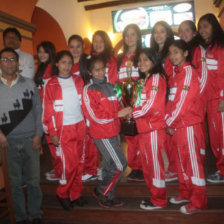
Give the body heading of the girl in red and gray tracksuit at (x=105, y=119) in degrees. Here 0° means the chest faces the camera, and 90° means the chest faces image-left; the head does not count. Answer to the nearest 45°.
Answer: approximately 315°

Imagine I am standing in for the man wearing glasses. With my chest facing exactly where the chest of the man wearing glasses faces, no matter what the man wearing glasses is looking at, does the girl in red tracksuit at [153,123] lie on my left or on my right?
on my left

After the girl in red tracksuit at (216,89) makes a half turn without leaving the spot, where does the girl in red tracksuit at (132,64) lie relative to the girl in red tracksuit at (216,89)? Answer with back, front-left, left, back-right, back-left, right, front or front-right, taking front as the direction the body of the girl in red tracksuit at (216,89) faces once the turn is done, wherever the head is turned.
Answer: back-left

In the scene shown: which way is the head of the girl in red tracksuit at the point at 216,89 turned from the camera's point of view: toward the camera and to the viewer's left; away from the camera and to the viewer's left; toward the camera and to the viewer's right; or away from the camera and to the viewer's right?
toward the camera and to the viewer's left

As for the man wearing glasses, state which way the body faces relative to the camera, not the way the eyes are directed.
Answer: toward the camera

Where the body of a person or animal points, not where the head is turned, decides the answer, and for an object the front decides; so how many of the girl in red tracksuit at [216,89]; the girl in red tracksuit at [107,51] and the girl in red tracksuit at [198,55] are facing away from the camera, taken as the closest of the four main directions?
0

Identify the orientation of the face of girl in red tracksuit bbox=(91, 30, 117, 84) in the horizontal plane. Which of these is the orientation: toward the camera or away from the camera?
toward the camera

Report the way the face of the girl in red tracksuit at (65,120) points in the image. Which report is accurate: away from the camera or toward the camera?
toward the camera

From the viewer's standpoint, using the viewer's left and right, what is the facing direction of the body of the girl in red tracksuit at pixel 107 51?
facing the viewer and to the left of the viewer

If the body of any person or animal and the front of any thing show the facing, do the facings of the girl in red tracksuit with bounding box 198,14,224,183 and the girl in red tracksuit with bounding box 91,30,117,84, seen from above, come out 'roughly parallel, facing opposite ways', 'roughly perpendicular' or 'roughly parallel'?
roughly parallel

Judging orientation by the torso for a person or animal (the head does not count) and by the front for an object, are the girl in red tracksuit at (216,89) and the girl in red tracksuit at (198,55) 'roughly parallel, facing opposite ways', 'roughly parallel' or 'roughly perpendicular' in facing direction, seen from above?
roughly parallel
